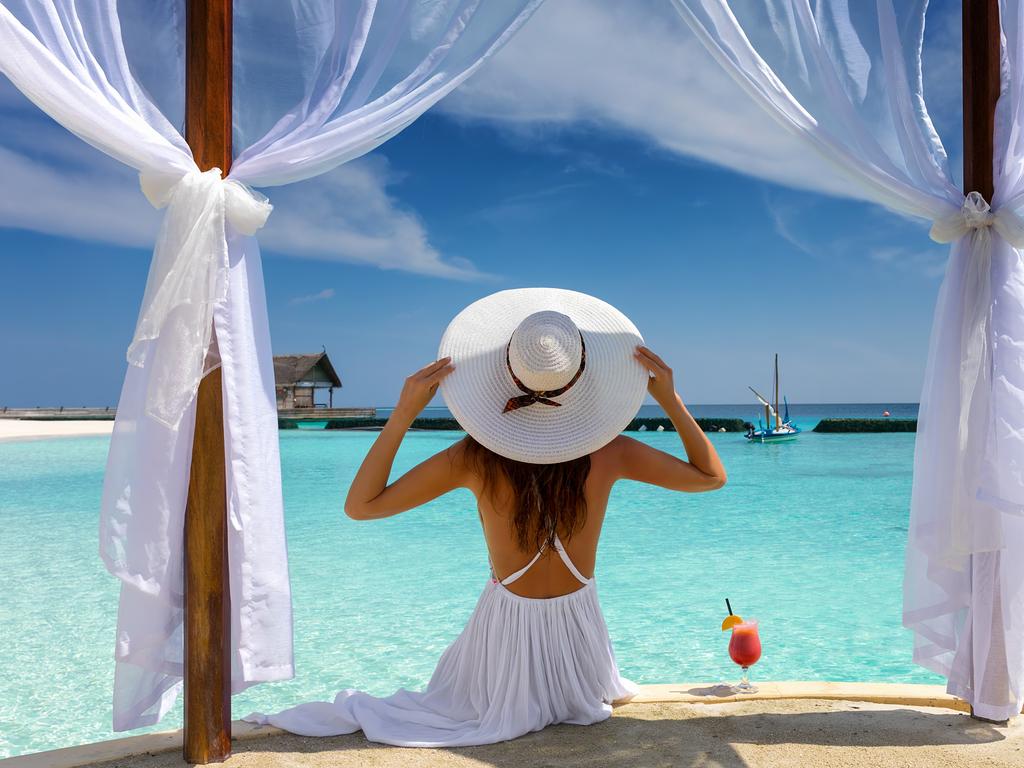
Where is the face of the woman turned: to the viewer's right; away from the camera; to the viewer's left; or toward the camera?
away from the camera

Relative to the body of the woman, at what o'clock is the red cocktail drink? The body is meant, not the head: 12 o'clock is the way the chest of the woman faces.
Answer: The red cocktail drink is roughly at 2 o'clock from the woman.

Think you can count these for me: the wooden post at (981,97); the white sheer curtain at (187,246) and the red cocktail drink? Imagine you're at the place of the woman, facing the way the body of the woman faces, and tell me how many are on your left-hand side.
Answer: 1

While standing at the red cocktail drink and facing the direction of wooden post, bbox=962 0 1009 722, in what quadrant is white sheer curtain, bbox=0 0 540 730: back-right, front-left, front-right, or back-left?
back-right

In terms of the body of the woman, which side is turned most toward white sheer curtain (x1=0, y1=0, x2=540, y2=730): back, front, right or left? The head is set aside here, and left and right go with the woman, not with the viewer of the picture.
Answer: left

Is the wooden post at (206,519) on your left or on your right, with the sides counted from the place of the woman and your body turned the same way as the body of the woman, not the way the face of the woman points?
on your left

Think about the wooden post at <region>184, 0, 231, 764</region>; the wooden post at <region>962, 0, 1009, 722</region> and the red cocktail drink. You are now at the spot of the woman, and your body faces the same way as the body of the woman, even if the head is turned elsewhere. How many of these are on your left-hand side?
1

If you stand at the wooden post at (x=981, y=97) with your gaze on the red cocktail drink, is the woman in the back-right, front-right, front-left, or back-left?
front-left

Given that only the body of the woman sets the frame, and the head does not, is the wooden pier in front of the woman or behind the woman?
in front

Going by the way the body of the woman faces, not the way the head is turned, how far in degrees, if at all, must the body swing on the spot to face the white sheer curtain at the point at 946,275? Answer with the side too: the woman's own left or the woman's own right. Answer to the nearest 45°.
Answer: approximately 90° to the woman's own right

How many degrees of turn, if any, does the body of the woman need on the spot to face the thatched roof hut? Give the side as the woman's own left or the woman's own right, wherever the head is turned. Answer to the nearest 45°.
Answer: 0° — they already face it

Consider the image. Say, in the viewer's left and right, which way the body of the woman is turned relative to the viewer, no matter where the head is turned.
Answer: facing away from the viewer

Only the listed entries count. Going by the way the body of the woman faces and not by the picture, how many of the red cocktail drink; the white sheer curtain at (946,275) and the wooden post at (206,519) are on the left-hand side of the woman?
1

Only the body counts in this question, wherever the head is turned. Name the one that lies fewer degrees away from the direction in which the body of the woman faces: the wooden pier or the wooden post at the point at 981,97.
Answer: the wooden pier

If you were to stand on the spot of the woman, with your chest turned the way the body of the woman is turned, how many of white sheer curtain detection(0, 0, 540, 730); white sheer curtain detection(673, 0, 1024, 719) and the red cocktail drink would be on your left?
1

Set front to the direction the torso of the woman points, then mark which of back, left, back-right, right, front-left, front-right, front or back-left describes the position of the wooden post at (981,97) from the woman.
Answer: right
